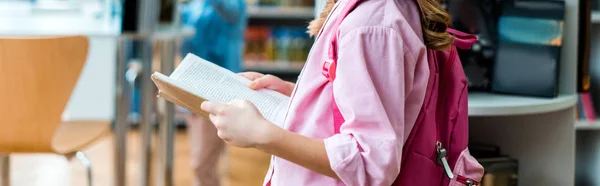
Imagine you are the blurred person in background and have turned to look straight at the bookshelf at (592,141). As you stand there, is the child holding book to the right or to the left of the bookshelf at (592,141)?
right

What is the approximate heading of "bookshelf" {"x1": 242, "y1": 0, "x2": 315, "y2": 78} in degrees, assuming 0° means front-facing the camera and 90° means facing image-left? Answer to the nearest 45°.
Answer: approximately 0°

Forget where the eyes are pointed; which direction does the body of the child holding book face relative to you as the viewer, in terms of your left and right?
facing to the left of the viewer
